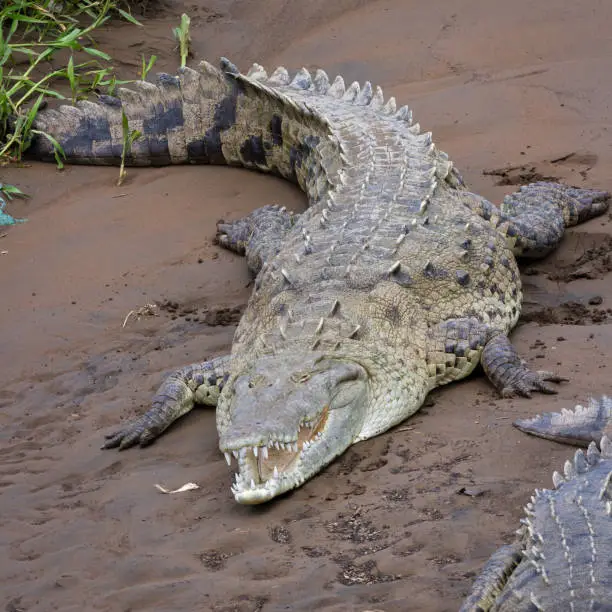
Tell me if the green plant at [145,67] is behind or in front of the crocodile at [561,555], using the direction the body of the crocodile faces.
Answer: behind

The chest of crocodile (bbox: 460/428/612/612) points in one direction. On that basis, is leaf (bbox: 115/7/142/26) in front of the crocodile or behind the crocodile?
behind

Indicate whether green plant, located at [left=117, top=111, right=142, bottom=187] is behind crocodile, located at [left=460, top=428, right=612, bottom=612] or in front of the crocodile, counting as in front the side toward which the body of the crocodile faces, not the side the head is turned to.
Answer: behind

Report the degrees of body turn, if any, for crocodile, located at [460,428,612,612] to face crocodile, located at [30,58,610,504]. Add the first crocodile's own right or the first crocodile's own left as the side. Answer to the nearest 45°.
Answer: approximately 135° to the first crocodile's own right

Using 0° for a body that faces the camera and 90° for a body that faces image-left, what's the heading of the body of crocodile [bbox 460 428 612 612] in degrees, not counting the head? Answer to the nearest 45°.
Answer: approximately 0°
